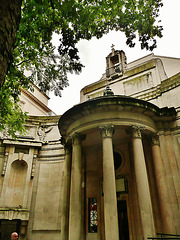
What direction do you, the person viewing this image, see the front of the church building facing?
facing the viewer and to the left of the viewer
